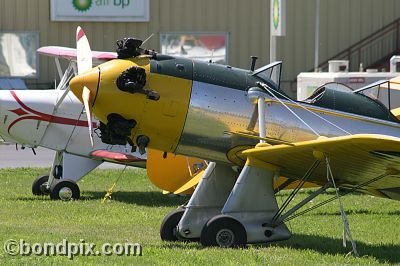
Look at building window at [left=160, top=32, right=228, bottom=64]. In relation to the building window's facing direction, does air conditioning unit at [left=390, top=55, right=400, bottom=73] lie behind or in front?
in front

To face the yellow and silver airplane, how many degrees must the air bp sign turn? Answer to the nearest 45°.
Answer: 0° — it already faces it

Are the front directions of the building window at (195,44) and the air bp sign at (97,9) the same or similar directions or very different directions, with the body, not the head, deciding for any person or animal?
same or similar directions

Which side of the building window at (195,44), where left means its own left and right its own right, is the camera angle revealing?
front

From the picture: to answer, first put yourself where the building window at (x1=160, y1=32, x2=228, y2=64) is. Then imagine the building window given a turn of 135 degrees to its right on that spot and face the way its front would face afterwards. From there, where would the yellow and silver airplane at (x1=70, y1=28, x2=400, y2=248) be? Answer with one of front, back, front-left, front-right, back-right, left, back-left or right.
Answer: back-left

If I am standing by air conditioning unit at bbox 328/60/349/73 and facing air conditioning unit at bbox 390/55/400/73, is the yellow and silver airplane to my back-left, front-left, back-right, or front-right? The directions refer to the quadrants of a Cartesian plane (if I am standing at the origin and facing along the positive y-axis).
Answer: back-right

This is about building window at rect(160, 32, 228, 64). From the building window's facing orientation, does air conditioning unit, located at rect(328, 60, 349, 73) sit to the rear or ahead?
ahead

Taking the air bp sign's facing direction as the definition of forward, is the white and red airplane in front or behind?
in front

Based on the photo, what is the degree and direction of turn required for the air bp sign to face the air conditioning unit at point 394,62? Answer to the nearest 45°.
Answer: approximately 45° to its left
